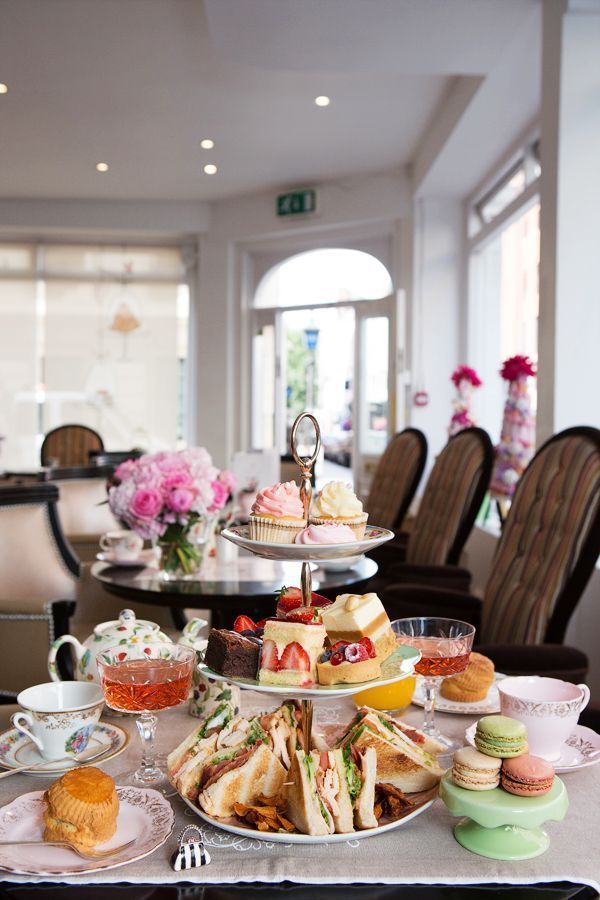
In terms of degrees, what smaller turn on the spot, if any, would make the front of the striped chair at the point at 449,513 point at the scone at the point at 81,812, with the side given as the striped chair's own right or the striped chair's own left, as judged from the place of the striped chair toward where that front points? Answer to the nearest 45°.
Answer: approximately 45° to the striped chair's own left

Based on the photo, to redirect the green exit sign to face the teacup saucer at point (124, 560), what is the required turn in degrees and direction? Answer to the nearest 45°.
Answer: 0° — it already faces it

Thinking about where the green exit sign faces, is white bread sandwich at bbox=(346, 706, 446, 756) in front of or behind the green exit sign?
in front

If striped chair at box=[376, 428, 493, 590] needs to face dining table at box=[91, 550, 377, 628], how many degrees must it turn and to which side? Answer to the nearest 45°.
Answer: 0° — it already faces it

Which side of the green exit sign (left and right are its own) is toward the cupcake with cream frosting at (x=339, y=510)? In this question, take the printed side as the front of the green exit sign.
front

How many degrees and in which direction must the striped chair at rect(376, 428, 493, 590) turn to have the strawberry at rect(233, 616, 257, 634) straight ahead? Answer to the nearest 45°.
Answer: approximately 45° to its left

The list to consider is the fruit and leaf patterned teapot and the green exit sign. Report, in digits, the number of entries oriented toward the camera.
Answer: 1
